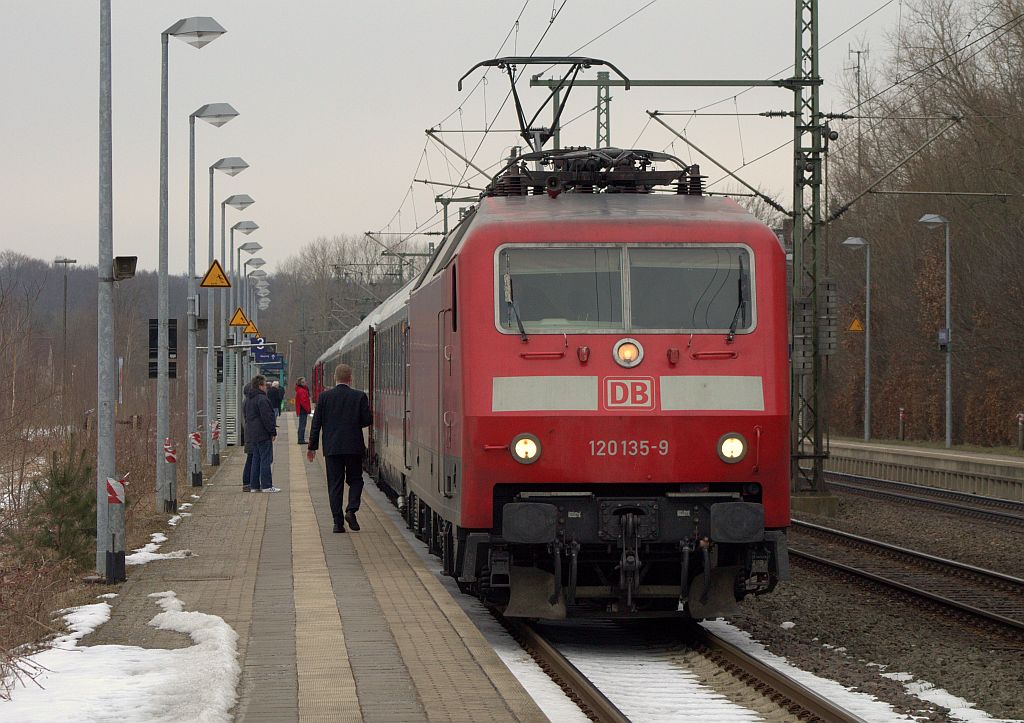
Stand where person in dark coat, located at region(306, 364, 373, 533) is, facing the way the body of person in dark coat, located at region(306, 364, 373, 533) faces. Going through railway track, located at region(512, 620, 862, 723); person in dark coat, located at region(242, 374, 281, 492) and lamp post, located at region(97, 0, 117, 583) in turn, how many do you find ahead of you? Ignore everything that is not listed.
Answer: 1

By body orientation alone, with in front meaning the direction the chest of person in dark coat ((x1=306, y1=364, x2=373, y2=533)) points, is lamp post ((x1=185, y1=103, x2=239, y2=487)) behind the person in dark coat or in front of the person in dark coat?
in front

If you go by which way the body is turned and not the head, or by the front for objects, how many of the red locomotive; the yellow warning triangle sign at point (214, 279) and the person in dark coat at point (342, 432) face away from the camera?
1

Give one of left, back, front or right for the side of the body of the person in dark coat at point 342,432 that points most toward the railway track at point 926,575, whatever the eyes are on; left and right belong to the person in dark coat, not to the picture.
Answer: right

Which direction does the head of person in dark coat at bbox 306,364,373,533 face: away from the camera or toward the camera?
away from the camera

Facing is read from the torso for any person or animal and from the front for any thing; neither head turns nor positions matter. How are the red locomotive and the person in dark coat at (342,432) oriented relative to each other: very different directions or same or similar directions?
very different directions

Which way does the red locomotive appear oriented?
toward the camera

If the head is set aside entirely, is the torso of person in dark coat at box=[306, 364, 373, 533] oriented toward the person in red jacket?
yes

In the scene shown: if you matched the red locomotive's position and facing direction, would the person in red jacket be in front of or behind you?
behind

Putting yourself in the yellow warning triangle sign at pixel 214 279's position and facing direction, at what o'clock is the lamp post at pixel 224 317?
The lamp post is roughly at 6 o'clock from the yellow warning triangle sign.

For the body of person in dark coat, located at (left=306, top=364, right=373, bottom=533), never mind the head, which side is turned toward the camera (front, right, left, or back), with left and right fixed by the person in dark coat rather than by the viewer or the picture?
back

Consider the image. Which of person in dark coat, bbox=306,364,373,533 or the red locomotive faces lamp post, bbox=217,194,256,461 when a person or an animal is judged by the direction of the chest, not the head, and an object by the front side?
the person in dark coat

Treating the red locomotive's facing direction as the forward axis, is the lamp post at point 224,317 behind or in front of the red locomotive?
behind

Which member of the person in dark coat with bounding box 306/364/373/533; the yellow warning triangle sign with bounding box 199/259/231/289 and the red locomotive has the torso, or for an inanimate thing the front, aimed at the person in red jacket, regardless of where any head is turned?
the person in dark coat
